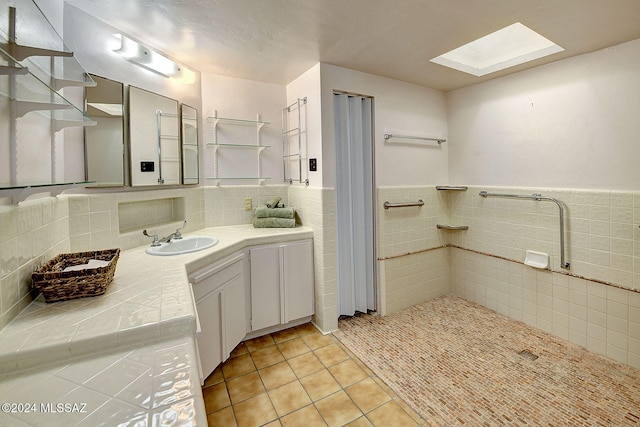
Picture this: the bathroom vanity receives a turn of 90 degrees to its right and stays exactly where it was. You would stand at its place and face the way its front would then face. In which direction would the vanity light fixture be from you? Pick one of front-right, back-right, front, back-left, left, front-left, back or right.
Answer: back-right

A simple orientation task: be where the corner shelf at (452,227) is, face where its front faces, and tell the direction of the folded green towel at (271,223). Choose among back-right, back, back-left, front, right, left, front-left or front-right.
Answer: front-right

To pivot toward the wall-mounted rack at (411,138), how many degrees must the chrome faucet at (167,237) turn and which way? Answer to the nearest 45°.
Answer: approximately 45° to its left

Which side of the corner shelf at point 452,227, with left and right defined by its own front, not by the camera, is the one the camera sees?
front

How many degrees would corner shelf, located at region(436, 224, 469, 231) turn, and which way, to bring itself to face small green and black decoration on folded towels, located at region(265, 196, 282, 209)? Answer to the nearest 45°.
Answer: approximately 45° to its right

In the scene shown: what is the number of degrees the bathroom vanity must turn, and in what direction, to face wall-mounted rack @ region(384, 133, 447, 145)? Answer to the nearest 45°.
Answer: approximately 90° to its left

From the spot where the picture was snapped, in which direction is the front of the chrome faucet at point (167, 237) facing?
facing the viewer and to the right of the viewer

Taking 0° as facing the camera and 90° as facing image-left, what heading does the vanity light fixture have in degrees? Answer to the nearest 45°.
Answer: approximately 315°
